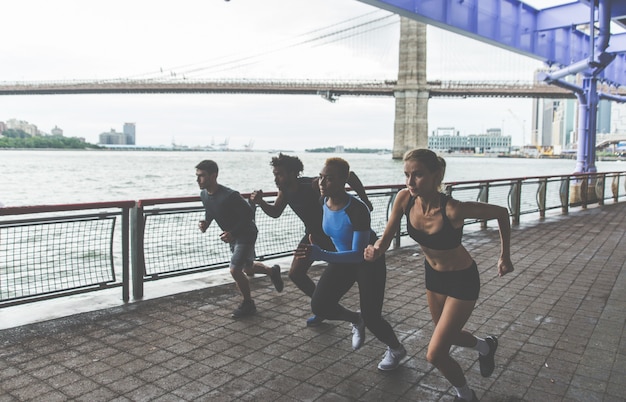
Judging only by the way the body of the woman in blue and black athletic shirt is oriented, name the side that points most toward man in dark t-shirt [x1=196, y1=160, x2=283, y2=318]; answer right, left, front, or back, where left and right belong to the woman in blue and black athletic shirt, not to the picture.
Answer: right

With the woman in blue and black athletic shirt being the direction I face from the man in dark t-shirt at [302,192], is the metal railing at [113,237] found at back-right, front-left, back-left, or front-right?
back-right

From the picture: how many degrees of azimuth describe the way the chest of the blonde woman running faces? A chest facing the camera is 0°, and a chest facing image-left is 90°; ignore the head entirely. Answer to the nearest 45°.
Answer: approximately 45°

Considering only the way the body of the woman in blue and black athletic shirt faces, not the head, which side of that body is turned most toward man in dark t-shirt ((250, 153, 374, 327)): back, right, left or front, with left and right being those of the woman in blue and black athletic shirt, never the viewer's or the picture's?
right

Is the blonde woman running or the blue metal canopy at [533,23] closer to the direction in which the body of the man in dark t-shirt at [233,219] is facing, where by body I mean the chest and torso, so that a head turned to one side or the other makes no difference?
the blonde woman running

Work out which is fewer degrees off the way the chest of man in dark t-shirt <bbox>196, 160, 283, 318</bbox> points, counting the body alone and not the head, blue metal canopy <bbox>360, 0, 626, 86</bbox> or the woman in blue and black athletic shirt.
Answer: the woman in blue and black athletic shirt
